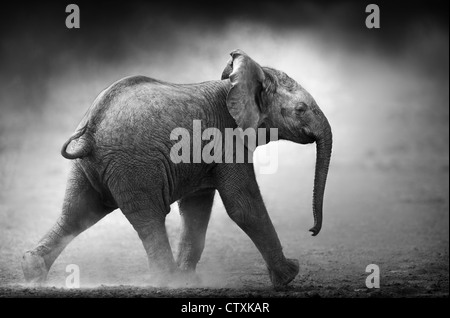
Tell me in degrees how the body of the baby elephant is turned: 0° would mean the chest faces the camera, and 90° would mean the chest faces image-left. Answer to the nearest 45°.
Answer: approximately 270°
